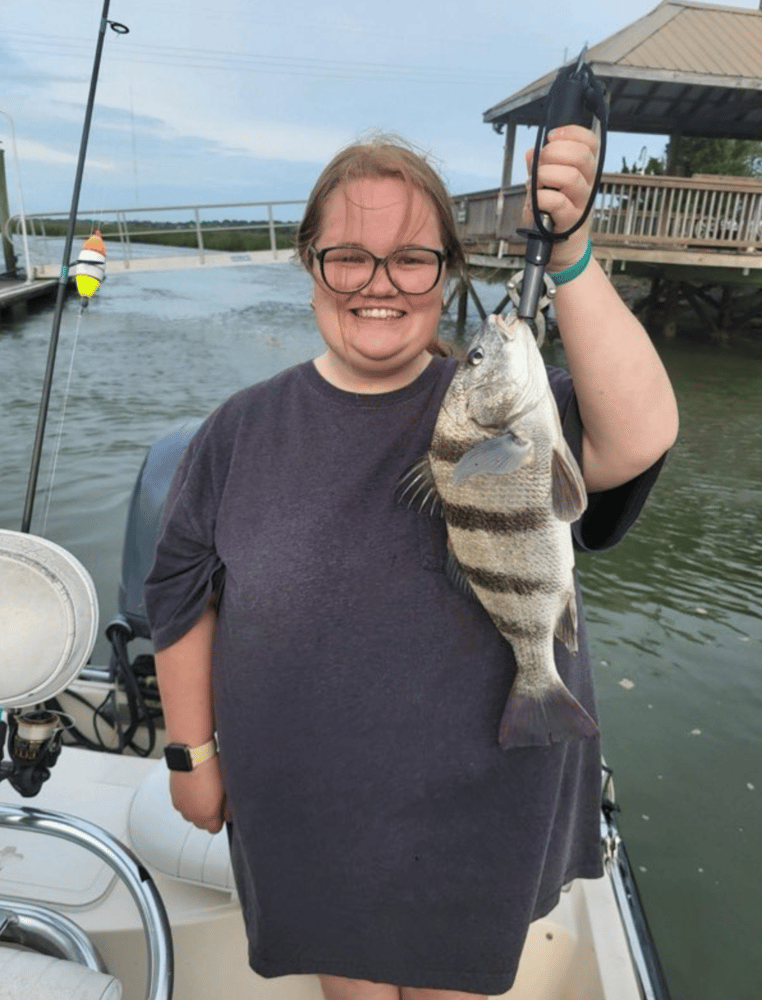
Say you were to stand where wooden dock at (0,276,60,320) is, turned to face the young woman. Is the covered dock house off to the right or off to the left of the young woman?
left

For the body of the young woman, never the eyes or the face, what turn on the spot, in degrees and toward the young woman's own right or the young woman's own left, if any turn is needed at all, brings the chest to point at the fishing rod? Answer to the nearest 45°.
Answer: approximately 135° to the young woman's own right

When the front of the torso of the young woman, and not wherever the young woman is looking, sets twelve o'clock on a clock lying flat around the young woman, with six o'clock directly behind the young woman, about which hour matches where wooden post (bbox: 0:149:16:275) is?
The wooden post is roughly at 5 o'clock from the young woman.

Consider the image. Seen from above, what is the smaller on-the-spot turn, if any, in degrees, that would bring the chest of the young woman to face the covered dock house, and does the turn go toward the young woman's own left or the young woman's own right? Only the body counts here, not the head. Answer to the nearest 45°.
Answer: approximately 180°

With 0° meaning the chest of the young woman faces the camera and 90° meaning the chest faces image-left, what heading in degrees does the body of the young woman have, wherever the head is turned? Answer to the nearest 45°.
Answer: approximately 0°

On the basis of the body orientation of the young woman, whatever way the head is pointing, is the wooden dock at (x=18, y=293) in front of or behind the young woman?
behind
